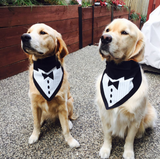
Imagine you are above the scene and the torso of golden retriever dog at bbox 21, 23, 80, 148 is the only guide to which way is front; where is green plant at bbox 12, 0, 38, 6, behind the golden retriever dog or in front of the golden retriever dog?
behind

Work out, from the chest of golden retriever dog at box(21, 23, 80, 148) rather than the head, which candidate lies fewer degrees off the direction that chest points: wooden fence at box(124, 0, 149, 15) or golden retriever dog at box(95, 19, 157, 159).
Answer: the golden retriever dog

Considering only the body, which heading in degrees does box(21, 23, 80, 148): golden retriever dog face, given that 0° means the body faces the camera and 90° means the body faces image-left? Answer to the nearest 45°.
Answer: approximately 0°

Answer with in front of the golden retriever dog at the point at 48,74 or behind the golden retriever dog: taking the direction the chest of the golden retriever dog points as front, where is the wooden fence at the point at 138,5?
behind

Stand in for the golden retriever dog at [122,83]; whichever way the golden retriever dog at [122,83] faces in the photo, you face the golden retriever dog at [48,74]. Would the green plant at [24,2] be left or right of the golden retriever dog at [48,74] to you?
right

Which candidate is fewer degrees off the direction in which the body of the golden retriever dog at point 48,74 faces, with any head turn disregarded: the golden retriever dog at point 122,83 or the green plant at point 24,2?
the golden retriever dog

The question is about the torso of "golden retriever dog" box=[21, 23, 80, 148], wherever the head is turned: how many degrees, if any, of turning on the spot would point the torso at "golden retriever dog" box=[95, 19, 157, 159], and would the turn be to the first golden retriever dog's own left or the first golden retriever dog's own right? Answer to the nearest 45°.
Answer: approximately 45° to the first golden retriever dog's own left
